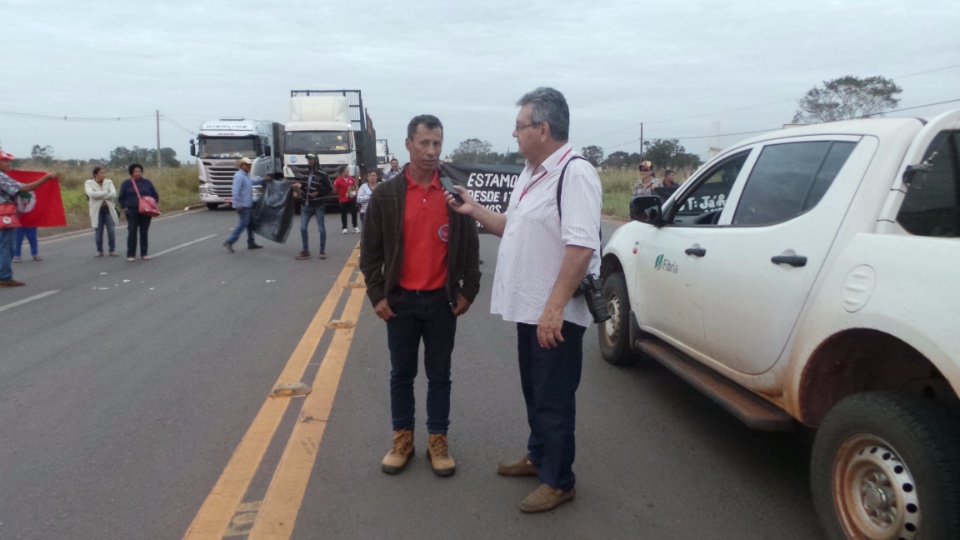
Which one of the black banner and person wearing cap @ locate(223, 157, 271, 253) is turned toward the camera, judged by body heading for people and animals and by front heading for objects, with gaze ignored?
the black banner

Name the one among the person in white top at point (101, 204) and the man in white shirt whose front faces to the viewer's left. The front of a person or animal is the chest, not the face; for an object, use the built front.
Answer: the man in white shirt

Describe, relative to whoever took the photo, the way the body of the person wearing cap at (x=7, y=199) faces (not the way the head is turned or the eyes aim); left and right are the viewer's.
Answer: facing to the right of the viewer

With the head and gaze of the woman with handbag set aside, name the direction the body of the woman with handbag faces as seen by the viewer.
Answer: toward the camera

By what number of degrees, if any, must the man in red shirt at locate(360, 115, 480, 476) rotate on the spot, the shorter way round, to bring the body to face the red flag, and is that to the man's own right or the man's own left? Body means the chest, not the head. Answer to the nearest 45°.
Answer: approximately 135° to the man's own right

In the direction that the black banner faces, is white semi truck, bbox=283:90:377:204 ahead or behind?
behind

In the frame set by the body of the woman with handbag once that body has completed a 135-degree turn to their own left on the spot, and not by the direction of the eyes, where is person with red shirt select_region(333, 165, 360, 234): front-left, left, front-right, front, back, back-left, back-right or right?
front

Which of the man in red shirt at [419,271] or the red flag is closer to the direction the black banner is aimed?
the man in red shirt

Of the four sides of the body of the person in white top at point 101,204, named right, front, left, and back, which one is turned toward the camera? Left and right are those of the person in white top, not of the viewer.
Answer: front

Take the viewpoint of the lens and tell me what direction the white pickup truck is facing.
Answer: facing away from the viewer and to the left of the viewer

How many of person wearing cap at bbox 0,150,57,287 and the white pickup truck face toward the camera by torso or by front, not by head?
0

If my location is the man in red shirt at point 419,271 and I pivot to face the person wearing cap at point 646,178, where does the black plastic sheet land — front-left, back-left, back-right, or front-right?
front-left

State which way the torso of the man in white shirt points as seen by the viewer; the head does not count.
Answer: to the viewer's left

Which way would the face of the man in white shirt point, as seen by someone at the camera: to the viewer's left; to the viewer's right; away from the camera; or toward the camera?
to the viewer's left

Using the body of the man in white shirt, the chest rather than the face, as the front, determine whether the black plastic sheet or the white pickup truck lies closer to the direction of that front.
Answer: the black plastic sheet

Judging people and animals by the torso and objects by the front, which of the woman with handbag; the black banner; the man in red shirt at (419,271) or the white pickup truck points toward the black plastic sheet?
the white pickup truck

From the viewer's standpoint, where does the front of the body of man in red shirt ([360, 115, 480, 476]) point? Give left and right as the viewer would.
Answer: facing the viewer

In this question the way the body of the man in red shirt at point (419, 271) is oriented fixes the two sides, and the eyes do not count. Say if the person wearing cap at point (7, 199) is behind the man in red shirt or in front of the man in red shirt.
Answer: behind
